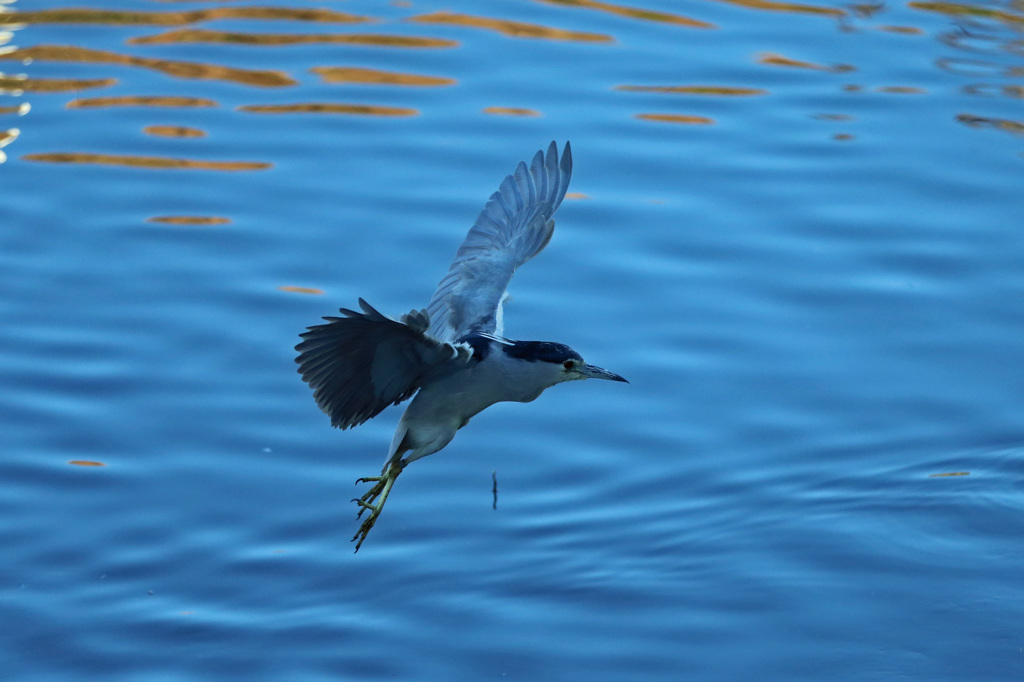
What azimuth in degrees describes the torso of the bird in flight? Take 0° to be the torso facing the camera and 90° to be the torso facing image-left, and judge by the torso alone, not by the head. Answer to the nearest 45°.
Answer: approximately 270°
